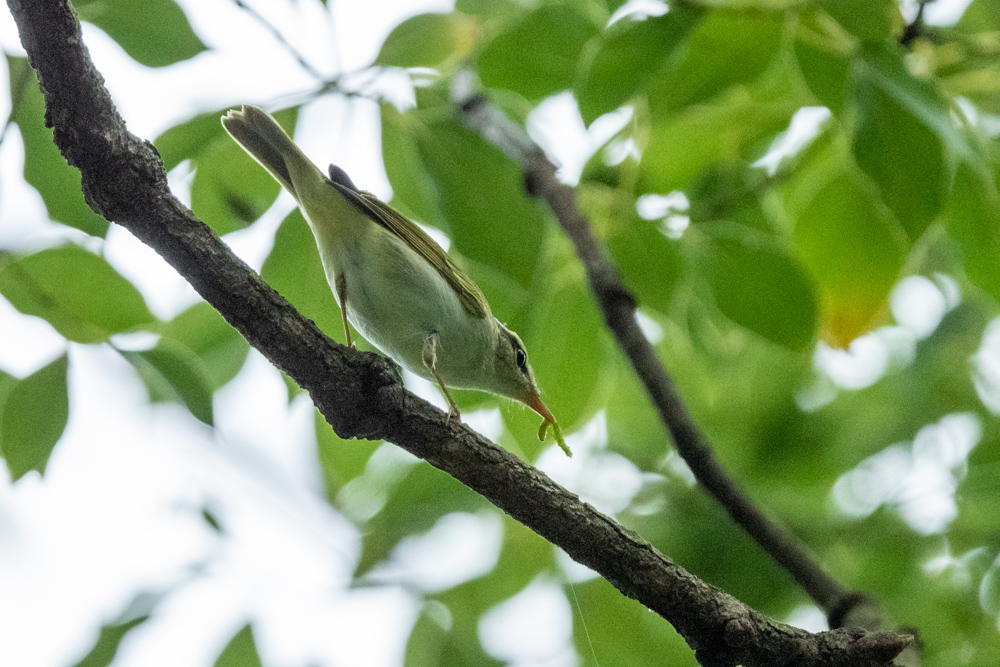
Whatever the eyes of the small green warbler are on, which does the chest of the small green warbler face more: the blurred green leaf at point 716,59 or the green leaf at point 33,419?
the blurred green leaf

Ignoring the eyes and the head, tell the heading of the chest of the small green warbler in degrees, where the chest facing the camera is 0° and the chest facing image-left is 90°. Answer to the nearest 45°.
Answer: approximately 270°
